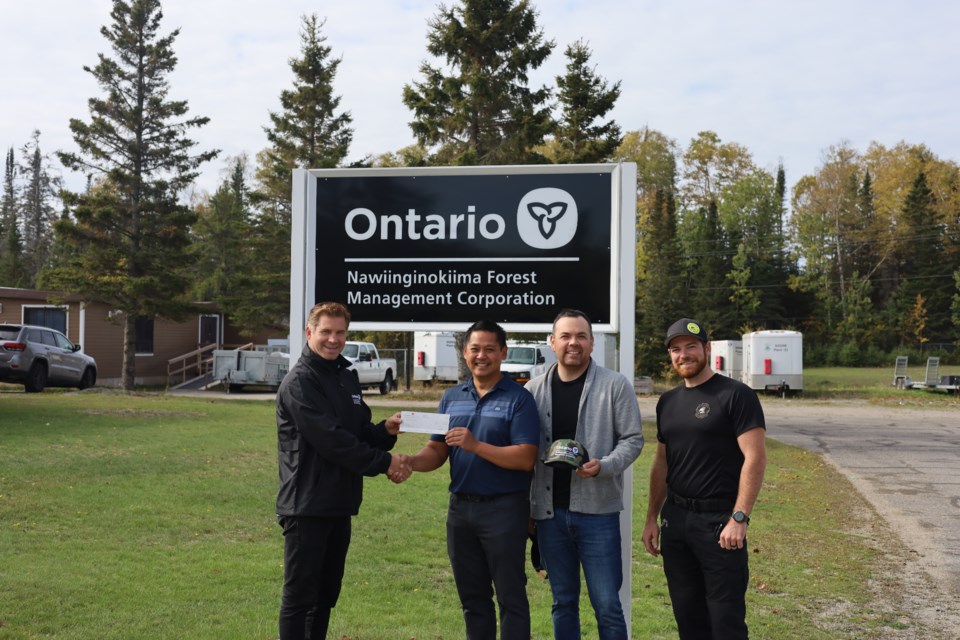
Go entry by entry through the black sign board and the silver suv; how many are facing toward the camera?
1

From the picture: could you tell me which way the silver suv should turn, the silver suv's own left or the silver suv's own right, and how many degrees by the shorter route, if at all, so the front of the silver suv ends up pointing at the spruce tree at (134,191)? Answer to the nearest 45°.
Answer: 0° — it already faces it
